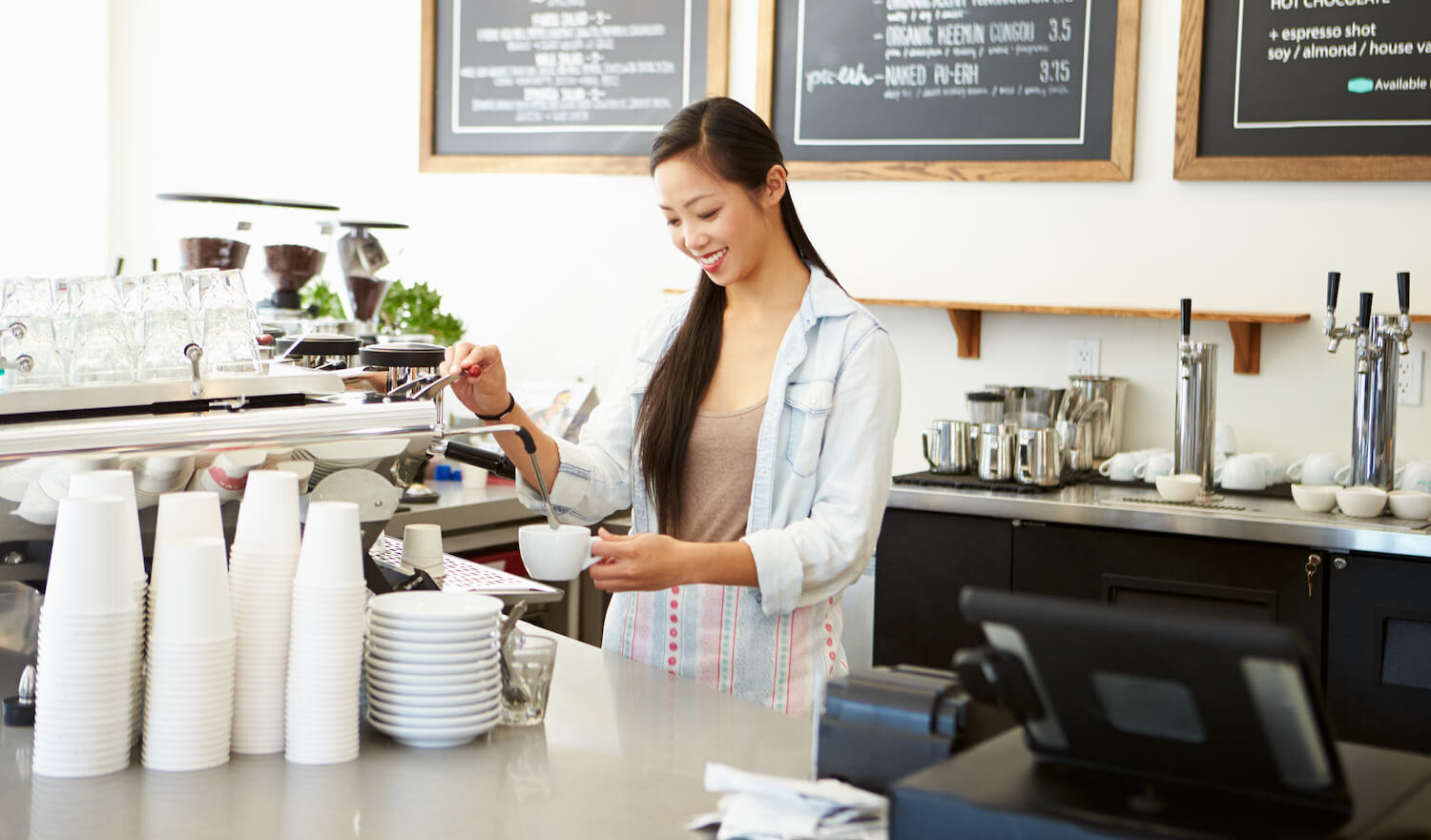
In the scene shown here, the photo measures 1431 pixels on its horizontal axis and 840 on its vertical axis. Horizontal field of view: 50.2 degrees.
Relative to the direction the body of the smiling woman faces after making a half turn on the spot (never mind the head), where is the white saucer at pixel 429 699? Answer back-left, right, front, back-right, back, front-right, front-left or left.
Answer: back

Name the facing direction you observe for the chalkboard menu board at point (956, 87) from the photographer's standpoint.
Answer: facing the viewer

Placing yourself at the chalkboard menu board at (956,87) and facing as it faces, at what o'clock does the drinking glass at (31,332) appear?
The drinking glass is roughly at 1 o'clock from the chalkboard menu board.

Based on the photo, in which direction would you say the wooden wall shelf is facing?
toward the camera

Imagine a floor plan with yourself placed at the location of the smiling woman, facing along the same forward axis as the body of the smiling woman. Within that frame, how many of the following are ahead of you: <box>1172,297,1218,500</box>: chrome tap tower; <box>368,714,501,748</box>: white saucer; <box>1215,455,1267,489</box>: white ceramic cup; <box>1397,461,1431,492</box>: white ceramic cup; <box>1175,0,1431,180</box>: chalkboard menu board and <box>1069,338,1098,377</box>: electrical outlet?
1

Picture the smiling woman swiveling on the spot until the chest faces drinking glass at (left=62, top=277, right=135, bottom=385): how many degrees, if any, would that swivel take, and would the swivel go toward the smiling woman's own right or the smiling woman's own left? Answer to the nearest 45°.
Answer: approximately 45° to the smiling woman's own right

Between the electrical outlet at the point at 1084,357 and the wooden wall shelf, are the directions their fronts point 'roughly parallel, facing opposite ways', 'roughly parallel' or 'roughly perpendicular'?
roughly parallel

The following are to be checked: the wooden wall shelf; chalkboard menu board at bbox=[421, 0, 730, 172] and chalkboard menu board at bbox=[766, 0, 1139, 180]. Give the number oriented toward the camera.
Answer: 3

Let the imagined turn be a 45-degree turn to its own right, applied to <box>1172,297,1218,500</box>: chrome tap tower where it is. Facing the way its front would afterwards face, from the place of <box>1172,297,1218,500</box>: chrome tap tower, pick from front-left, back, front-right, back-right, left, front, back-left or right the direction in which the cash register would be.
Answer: left

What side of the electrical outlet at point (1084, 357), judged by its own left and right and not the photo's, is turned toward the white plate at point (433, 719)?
front

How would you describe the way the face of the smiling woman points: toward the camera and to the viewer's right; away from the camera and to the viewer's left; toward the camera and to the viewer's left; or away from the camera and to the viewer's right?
toward the camera and to the viewer's left

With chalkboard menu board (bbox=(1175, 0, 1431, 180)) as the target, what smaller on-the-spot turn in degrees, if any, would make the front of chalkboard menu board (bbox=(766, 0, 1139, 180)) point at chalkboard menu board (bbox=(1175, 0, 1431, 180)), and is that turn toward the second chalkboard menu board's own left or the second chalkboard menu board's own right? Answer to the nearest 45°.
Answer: approximately 90° to the second chalkboard menu board's own left

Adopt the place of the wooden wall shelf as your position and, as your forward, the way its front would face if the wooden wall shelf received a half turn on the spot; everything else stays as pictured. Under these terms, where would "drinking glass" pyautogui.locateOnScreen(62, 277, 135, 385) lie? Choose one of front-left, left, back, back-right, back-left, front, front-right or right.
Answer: back-left

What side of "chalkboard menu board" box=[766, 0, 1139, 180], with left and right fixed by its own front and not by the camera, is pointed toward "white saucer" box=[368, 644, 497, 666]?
front

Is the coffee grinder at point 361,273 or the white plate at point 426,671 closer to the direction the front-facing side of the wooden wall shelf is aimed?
the white plate

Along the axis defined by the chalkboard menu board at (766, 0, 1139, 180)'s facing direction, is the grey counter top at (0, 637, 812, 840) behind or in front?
in front

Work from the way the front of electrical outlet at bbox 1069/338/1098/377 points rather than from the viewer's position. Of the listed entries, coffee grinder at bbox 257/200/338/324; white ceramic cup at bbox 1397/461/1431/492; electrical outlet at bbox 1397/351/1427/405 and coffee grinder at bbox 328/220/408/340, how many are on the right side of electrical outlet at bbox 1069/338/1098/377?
2

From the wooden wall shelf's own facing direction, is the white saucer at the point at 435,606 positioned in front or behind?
in front
